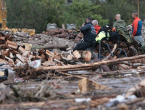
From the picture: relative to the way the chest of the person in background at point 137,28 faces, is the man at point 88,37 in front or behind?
in front

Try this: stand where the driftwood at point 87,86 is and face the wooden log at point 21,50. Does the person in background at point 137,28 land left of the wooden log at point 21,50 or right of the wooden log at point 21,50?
right

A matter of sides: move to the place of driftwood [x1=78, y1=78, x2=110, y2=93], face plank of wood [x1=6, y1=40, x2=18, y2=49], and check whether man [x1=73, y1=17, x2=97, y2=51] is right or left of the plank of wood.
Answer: right

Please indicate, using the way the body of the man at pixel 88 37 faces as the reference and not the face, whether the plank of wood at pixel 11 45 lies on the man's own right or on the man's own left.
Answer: on the man's own left

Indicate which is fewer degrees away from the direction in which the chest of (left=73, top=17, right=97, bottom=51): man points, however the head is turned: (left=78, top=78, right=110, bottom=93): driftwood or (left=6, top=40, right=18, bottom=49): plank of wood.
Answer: the plank of wood
